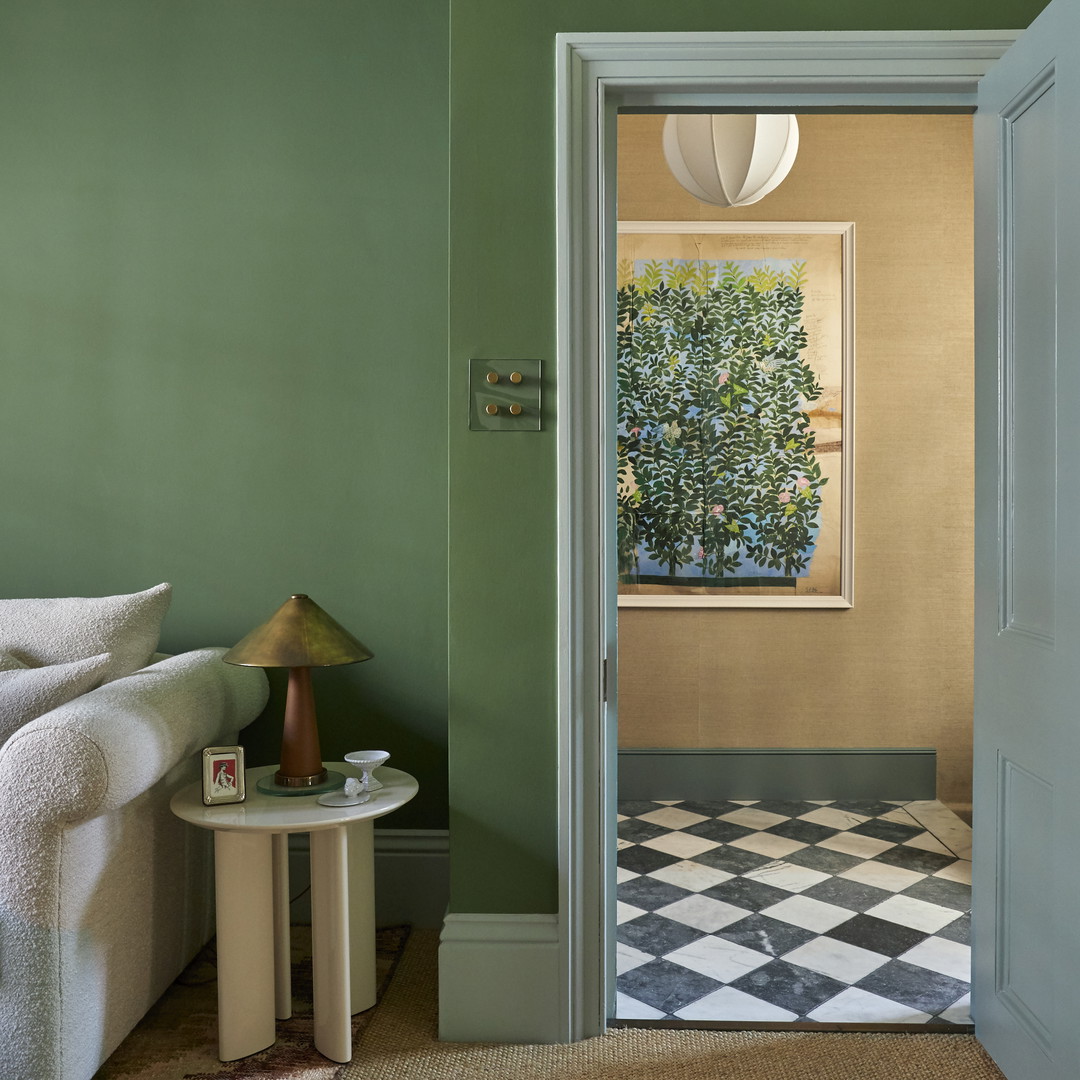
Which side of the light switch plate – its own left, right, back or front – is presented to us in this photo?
front

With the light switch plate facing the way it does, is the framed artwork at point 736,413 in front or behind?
behind

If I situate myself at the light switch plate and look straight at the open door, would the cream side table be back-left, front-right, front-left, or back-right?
back-right

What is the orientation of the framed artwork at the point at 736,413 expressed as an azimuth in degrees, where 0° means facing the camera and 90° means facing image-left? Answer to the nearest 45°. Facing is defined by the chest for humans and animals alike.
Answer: approximately 0°

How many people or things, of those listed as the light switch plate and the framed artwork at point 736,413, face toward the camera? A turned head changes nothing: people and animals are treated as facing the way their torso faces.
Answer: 2

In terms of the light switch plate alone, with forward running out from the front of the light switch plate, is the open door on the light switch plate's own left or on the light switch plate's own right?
on the light switch plate's own left

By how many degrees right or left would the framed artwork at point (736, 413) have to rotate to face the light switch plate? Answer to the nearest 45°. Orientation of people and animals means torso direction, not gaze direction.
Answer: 0° — it already faces it

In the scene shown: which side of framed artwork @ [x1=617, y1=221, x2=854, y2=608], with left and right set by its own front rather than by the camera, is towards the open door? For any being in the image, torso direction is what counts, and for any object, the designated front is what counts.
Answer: front
